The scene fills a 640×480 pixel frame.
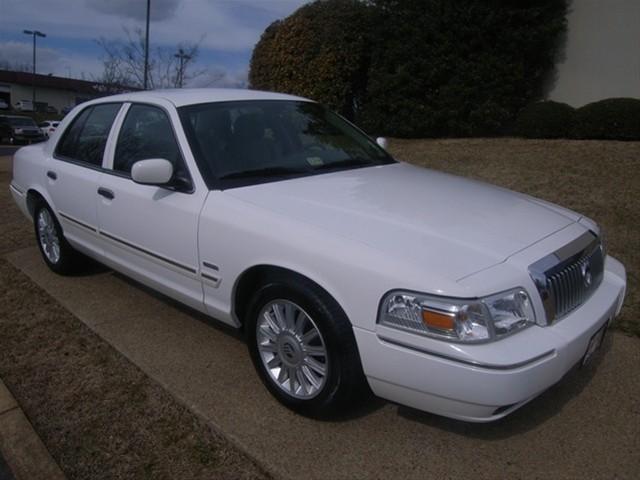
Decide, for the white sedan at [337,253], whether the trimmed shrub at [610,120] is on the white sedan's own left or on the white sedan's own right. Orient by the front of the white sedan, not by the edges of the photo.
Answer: on the white sedan's own left

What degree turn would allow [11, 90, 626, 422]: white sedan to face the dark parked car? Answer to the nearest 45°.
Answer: approximately 180°

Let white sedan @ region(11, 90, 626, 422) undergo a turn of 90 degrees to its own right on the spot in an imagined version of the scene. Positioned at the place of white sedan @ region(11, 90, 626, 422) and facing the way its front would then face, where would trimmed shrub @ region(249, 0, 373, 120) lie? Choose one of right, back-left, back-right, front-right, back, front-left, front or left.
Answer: back-right

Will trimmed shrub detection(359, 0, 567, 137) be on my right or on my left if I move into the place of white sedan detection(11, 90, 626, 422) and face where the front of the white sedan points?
on my left

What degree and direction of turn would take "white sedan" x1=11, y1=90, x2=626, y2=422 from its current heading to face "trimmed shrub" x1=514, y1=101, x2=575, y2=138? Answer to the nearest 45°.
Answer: approximately 90° to its left

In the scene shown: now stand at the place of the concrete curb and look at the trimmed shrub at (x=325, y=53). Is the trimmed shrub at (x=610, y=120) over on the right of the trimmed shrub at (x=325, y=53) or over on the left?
right

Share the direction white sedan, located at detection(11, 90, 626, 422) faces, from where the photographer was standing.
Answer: facing the viewer and to the right of the viewer
